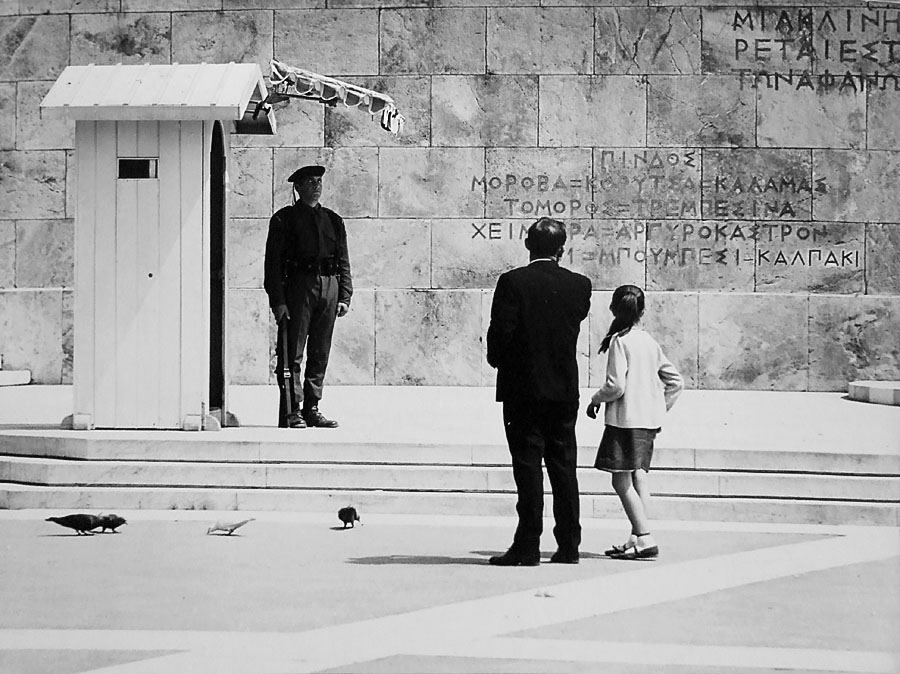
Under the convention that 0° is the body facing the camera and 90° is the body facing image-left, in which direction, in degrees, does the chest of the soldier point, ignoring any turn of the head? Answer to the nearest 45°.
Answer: approximately 315°

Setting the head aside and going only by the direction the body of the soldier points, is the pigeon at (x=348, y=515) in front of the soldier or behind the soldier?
in front

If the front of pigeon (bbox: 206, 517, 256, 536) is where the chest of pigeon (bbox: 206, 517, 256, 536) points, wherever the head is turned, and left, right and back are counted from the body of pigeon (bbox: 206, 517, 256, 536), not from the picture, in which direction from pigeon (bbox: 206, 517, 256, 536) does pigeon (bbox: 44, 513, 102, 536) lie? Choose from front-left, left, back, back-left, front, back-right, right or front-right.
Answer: front

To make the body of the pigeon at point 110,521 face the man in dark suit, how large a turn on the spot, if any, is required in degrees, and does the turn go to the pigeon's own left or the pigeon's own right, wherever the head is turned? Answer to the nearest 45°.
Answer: approximately 45° to the pigeon's own right

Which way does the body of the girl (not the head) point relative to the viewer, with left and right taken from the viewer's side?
facing away from the viewer and to the left of the viewer

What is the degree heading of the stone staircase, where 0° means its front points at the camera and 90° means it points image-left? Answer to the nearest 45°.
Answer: approximately 0°

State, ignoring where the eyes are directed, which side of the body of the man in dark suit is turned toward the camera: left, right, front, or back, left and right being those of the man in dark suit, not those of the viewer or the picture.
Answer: back
